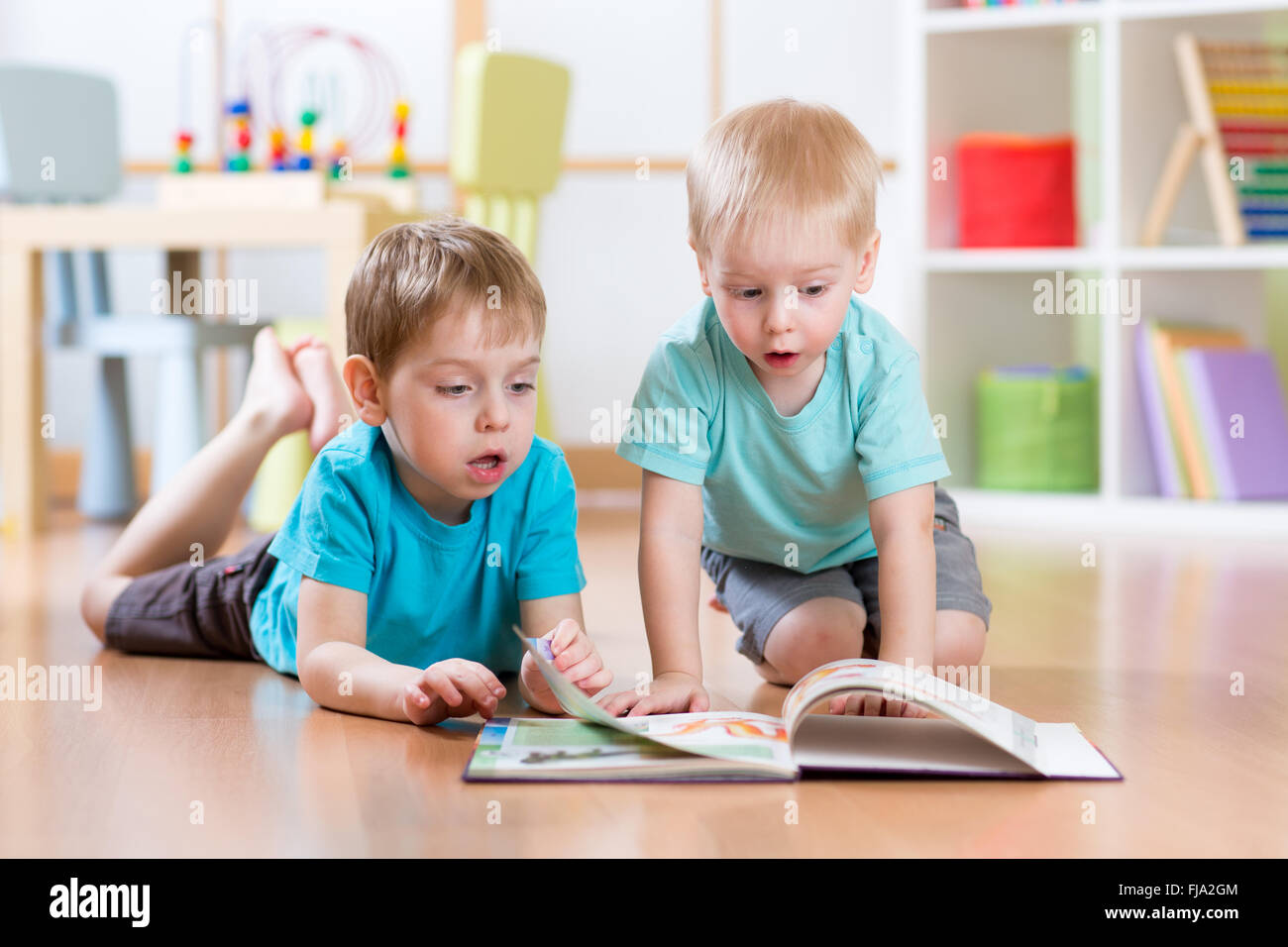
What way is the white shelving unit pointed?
toward the camera

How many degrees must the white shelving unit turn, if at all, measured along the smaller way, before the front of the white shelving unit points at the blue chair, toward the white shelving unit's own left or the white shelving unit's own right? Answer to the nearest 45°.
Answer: approximately 90° to the white shelving unit's own right

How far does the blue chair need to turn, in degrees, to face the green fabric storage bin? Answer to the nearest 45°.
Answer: approximately 45° to its left

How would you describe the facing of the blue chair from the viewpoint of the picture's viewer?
facing the viewer and to the right of the viewer

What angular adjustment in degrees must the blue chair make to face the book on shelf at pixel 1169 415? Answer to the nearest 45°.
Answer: approximately 45° to its left

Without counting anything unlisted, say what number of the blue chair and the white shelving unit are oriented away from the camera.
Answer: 0

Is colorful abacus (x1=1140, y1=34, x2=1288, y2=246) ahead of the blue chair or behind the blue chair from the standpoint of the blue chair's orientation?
ahead

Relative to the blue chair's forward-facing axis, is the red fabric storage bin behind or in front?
in front
